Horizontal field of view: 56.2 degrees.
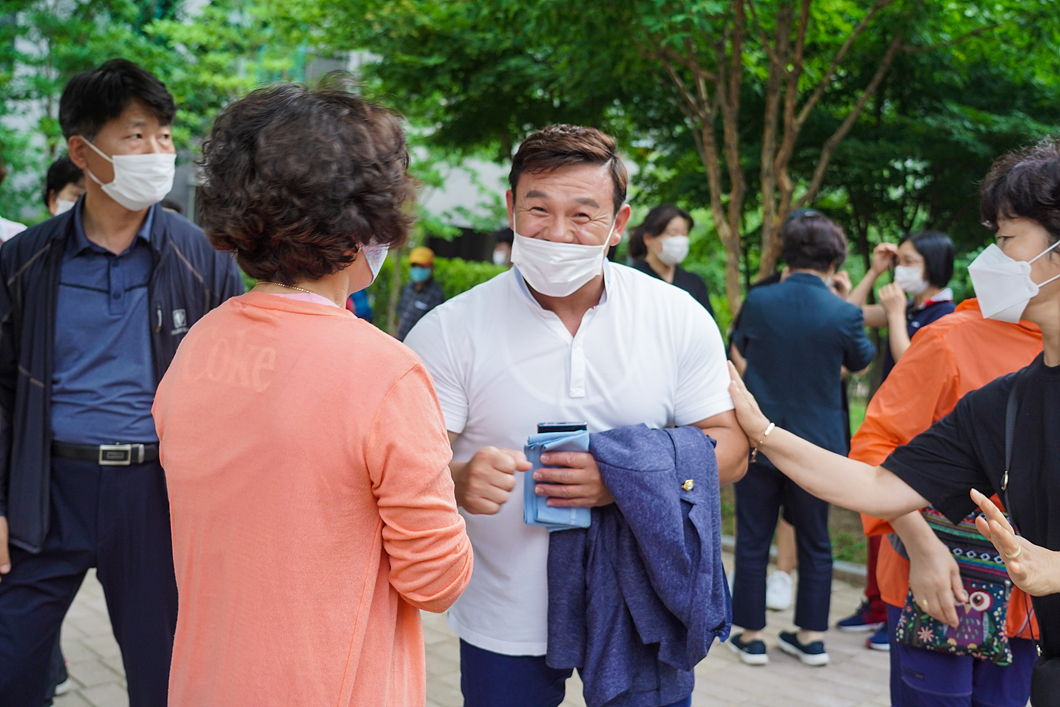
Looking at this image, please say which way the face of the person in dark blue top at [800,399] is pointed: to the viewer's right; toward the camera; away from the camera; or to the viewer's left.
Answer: away from the camera

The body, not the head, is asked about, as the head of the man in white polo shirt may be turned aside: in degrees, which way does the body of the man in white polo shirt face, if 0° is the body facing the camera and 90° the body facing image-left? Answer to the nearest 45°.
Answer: approximately 0°

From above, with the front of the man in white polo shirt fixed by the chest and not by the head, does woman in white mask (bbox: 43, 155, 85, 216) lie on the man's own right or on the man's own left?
on the man's own right

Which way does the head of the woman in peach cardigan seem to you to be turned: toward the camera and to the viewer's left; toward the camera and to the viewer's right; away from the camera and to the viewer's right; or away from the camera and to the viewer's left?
away from the camera and to the viewer's right

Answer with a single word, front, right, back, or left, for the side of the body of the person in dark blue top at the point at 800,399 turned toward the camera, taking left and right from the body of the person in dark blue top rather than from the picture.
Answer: back

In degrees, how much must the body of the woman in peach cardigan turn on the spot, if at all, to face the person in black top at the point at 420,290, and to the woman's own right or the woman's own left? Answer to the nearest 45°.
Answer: approximately 45° to the woman's own left

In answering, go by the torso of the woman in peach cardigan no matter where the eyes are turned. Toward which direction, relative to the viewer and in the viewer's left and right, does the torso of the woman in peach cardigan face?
facing away from the viewer and to the right of the viewer
